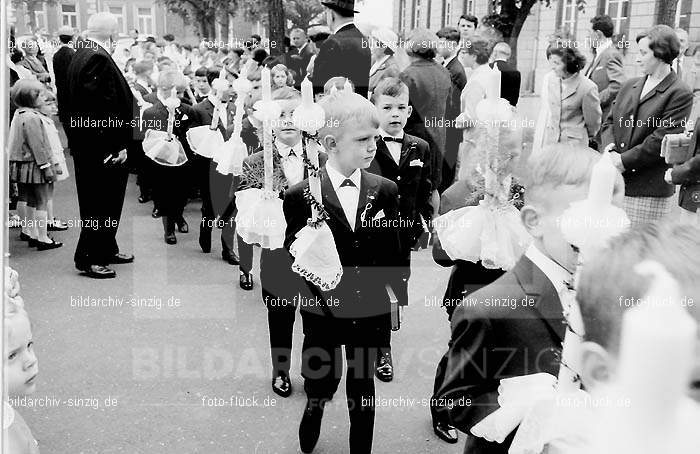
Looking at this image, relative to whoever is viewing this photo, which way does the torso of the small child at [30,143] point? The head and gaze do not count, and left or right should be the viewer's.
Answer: facing to the right of the viewer

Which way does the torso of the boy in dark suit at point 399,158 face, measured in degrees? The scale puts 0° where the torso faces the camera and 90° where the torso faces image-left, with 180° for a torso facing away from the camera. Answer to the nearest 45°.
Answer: approximately 0°

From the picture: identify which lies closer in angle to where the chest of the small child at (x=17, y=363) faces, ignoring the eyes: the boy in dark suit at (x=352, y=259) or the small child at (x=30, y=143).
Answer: the boy in dark suit

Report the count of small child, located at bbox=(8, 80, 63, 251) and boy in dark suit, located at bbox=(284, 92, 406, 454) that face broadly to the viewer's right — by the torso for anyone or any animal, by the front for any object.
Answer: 1

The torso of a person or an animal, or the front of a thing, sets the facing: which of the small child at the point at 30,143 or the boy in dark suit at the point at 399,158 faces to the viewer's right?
the small child

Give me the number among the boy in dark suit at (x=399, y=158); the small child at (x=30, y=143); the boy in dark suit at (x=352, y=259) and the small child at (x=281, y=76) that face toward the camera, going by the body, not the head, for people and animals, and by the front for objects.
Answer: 3
